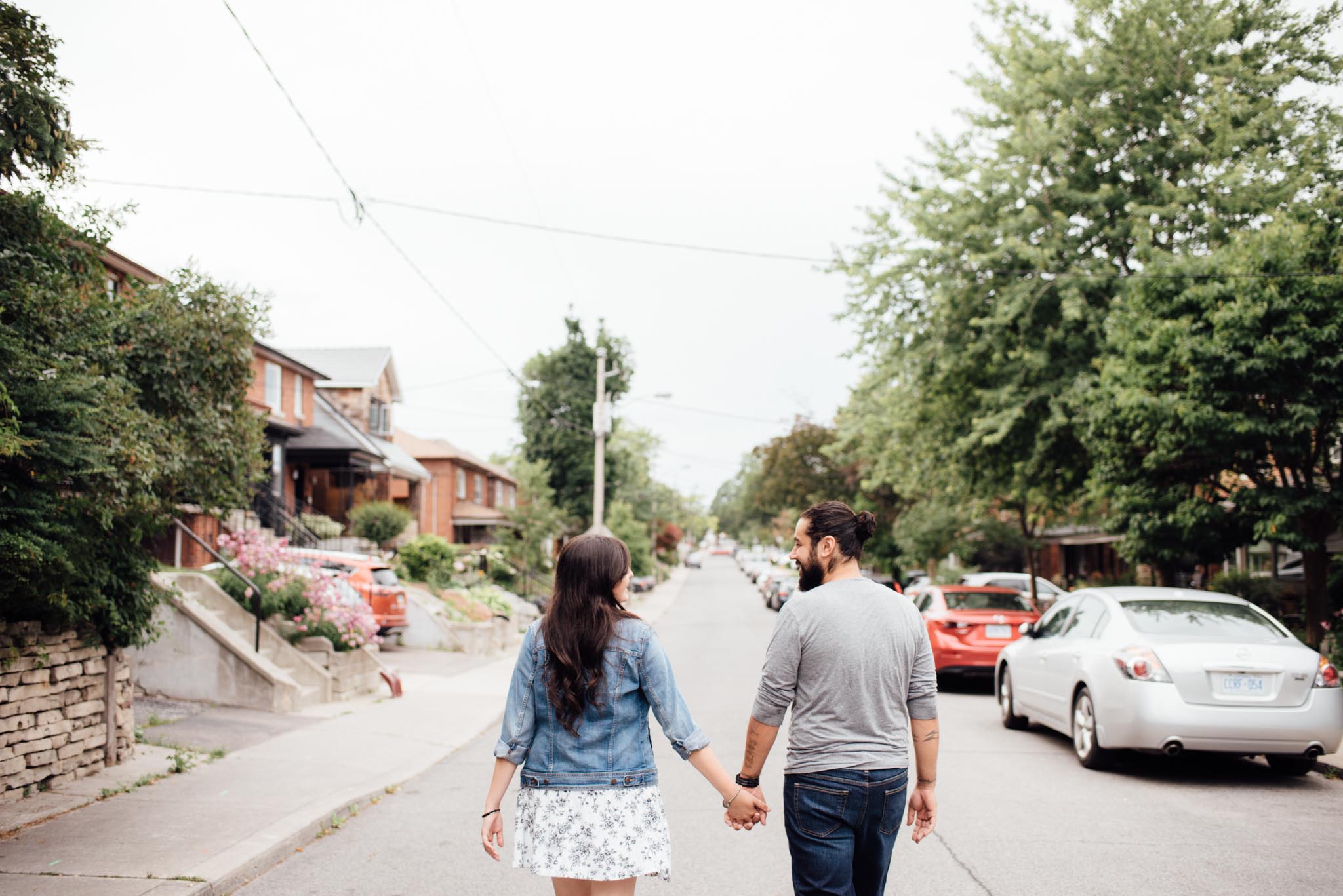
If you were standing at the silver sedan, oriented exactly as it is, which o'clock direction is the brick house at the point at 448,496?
The brick house is roughly at 12 o'clock from the silver sedan.

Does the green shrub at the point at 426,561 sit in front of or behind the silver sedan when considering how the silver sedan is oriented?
in front

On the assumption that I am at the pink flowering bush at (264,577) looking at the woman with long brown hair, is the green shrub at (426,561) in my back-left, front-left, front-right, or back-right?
back-left

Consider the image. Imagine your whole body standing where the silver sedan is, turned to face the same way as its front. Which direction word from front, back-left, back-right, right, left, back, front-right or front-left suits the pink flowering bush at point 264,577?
front-left

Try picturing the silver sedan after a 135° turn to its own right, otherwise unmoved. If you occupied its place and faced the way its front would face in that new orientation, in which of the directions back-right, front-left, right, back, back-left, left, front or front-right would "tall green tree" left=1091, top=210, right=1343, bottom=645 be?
left

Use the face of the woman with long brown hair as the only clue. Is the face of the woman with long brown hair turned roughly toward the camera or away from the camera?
away from the camera

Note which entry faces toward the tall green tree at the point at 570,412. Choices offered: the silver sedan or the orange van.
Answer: the silver sedan

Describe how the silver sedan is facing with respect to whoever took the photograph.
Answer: facing away from the viewer and to the left of the viewer

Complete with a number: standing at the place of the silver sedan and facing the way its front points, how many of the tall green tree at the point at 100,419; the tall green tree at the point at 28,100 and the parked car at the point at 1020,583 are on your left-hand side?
2

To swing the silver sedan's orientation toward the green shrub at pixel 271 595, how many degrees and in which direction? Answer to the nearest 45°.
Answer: approximately 45° to its left

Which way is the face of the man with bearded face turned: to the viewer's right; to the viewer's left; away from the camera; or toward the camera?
to the viewer's left
